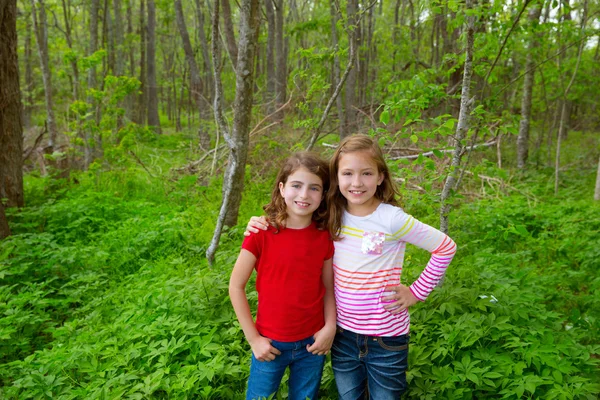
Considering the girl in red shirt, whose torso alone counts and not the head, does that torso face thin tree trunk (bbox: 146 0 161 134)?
no

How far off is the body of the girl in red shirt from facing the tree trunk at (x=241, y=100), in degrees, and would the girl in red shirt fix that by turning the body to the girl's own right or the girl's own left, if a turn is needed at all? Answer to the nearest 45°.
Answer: approximately 180°

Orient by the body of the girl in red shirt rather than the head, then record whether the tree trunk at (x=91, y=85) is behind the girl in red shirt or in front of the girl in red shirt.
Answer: behind

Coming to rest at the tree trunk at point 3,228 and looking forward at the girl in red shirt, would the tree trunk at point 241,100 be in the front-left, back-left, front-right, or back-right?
front-left

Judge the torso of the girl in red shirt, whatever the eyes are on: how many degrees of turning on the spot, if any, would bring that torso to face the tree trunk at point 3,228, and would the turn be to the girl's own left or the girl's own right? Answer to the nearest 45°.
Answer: approximately 135° to the girl's own right

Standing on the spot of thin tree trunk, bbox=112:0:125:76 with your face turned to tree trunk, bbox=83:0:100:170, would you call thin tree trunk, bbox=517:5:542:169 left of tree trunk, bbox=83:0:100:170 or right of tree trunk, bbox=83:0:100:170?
left

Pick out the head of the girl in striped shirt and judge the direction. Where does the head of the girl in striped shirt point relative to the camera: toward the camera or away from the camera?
toward the camera

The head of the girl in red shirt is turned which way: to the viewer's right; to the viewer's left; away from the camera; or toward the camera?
toward the camera

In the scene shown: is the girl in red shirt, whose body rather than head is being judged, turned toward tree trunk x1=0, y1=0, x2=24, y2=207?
no

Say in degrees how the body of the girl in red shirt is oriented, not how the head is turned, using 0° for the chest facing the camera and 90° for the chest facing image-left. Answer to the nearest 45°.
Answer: approximately 0°

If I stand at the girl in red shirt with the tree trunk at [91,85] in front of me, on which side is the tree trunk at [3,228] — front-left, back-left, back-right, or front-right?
front-left

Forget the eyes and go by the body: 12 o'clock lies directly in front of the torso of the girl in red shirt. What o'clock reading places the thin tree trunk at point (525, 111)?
The thin tree trunk is roughly at 7 o'clock from the girl in red shirt.

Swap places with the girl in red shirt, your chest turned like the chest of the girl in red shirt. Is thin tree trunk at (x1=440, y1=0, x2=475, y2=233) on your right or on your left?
on your left

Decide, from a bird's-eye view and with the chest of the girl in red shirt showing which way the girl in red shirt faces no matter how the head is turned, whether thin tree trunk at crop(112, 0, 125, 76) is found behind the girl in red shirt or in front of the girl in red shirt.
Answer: behind
